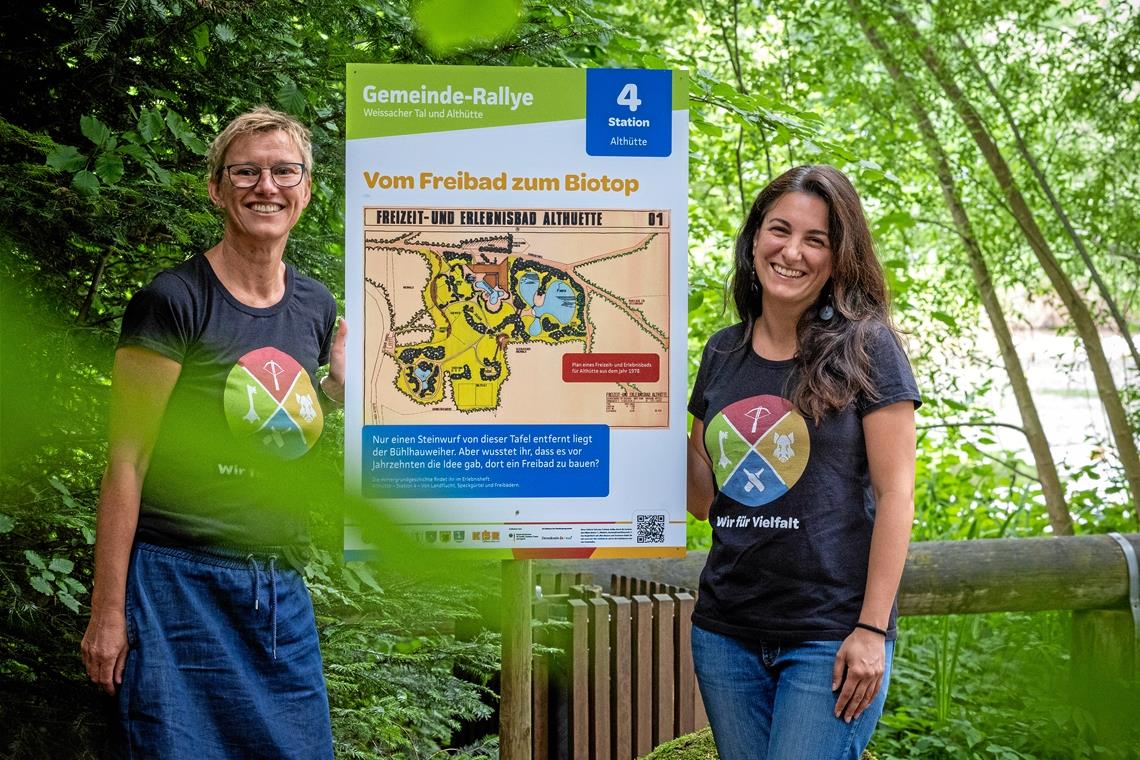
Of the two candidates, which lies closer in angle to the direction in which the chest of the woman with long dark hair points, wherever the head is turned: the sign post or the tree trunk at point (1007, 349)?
the sign post

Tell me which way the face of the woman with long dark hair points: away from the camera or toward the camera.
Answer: toward the camera

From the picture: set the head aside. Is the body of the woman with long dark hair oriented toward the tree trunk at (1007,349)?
no

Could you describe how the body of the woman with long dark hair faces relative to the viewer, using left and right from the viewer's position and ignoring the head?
facing the viewer and to the left of the viewer

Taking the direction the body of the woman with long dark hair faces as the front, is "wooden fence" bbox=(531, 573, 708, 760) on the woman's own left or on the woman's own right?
on the woman's own right

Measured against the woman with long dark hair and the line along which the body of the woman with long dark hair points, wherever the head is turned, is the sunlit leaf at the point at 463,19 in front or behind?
in front

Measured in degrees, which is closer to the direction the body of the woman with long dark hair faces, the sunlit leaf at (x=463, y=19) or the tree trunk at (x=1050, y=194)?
the sunlit leaf

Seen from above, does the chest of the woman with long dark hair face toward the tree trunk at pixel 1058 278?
no

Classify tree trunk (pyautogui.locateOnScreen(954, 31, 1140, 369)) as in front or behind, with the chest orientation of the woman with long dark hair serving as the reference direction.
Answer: behind

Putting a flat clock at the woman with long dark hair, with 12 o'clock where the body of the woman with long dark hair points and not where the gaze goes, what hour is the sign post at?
The sign post is roughly at 2 o'clock from the woman with long dark hair.

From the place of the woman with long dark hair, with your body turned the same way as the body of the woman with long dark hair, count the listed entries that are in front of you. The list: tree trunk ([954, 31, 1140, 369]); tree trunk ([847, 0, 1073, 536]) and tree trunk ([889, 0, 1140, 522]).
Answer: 0

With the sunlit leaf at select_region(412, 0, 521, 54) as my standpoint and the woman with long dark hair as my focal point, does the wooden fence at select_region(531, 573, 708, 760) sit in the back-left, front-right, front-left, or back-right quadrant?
front-left
